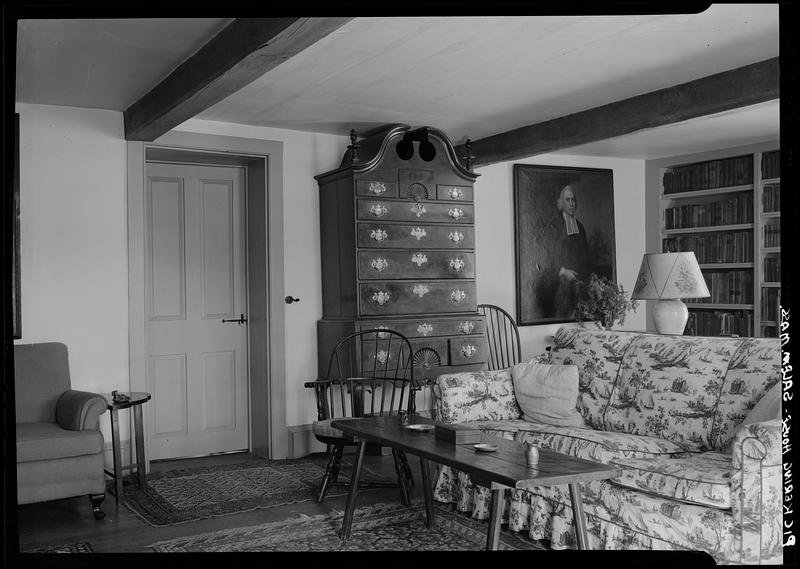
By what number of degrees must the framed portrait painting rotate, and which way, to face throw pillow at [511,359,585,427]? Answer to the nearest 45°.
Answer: approximately 45° to its right

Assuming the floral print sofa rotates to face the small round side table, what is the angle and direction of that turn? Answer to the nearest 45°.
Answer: approximately 45° to its right

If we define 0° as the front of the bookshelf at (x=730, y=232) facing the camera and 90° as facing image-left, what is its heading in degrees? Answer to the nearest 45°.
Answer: approximately 45°

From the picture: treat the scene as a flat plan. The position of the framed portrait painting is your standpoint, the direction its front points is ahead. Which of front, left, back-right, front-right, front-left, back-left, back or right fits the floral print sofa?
front-right

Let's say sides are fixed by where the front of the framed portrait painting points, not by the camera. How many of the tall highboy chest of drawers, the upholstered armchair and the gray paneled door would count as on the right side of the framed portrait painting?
3

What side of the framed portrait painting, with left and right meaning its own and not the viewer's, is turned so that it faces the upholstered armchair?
right

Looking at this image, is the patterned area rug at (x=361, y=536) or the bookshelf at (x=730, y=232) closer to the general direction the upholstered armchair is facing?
the patterned area rug

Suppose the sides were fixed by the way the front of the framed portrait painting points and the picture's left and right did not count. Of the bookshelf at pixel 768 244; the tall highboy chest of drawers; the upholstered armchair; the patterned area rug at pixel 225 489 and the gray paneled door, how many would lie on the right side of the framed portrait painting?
4

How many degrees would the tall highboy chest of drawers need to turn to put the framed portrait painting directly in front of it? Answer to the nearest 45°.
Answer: approximately 90° to its left

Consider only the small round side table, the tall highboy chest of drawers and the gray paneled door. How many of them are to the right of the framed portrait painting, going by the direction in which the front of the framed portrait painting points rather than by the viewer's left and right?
3

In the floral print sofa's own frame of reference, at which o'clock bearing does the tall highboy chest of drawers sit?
The tall highboy chest of drawers is roughly at 3 o'clock from the floral print sofa.

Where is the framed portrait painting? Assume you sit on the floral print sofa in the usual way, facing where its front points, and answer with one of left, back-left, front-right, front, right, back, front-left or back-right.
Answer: back-right

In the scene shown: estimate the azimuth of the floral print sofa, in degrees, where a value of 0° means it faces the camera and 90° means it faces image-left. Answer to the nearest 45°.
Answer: approximately 45°

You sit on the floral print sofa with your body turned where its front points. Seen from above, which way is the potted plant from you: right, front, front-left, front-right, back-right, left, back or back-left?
back-right
